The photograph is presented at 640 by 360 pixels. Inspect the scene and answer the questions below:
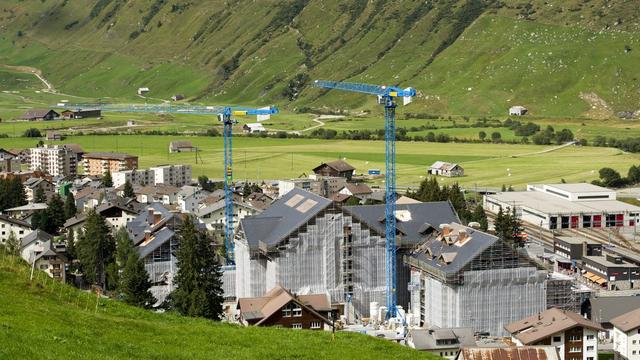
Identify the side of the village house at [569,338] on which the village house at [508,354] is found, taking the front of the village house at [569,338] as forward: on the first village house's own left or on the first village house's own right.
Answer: on the first village house's own right

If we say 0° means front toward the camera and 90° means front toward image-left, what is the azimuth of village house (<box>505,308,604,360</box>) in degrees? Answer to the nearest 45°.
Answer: approximately 315°
